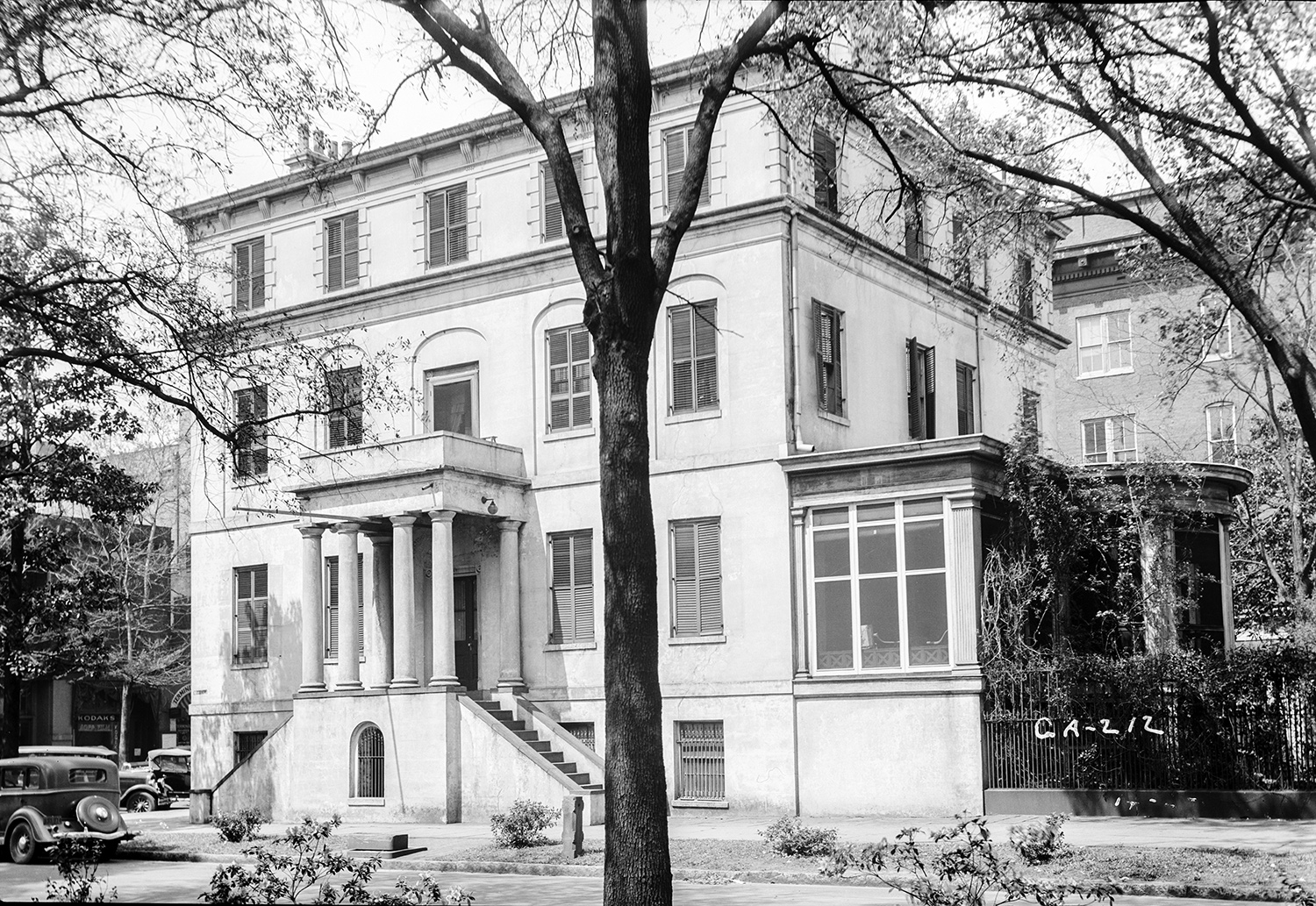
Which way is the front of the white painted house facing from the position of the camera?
facing the viewer and to the left of the viewer

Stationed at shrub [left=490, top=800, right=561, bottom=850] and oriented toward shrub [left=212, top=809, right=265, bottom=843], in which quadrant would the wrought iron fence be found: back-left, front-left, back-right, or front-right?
back-right

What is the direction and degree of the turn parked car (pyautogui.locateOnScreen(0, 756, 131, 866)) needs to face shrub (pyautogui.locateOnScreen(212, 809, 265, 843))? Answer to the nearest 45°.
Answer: approximately 135° to its right

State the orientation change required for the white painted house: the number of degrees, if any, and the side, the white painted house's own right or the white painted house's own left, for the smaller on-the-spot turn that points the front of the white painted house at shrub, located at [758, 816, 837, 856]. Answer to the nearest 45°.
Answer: approximately 45° to the white painted house's own left

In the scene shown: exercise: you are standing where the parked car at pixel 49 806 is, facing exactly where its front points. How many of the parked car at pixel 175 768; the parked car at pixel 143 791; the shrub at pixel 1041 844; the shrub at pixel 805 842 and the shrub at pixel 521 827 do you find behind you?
3

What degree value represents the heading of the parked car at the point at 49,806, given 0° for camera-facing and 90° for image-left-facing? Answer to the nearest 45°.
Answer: approximately 135°

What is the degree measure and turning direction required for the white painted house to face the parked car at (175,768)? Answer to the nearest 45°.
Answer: approximately 90° to its right

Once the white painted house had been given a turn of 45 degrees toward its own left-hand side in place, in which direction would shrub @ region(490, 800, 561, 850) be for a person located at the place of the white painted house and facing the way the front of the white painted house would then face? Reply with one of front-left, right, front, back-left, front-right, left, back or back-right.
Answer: front

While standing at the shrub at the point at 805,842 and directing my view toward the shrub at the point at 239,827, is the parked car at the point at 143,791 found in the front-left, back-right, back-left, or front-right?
front-right

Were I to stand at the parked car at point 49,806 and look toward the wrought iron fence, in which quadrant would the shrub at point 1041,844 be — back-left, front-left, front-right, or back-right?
front-right

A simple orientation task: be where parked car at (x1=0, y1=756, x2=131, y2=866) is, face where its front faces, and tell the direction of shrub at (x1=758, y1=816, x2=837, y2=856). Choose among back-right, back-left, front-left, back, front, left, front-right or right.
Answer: back

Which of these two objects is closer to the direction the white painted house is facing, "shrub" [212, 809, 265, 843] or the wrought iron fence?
the shrub

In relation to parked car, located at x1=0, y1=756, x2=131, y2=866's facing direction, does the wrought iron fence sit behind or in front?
behind

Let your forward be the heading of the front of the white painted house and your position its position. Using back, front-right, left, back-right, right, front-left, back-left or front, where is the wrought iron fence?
left

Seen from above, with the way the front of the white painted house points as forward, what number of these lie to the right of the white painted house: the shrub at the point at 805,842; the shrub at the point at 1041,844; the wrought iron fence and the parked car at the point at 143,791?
1

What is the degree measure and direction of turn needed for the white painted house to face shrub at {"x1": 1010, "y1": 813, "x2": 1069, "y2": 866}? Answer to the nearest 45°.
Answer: approximately 45° to its left

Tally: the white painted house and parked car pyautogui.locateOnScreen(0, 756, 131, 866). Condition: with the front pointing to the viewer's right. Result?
0
